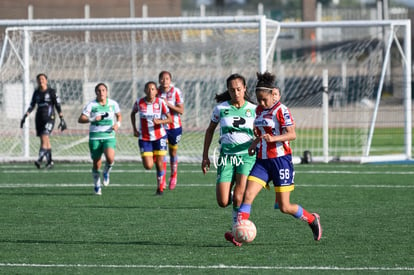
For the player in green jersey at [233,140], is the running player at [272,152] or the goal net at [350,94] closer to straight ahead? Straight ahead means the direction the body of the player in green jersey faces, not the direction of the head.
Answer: the running player

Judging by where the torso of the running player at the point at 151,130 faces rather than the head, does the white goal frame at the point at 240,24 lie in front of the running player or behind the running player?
behind

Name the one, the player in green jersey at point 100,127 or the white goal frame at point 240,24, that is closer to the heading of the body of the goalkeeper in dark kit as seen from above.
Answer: the player in green jersey

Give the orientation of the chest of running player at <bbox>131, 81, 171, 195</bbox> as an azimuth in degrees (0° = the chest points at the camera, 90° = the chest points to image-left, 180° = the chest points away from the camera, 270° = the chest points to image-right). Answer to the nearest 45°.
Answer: approximately 0°

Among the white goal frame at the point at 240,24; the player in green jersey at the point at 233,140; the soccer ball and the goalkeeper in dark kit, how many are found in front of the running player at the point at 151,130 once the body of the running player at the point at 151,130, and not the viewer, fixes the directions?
2

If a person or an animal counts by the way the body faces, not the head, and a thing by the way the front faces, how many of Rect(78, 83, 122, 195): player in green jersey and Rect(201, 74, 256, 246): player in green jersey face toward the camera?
2

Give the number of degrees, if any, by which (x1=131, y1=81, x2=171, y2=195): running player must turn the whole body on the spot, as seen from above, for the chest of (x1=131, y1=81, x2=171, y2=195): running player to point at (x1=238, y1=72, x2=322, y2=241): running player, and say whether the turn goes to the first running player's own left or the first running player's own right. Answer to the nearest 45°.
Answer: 0° — they already face them

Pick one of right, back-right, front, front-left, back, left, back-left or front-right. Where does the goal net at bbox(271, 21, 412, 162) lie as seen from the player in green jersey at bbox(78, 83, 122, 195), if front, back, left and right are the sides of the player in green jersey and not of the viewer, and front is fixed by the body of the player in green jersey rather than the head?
back-left
